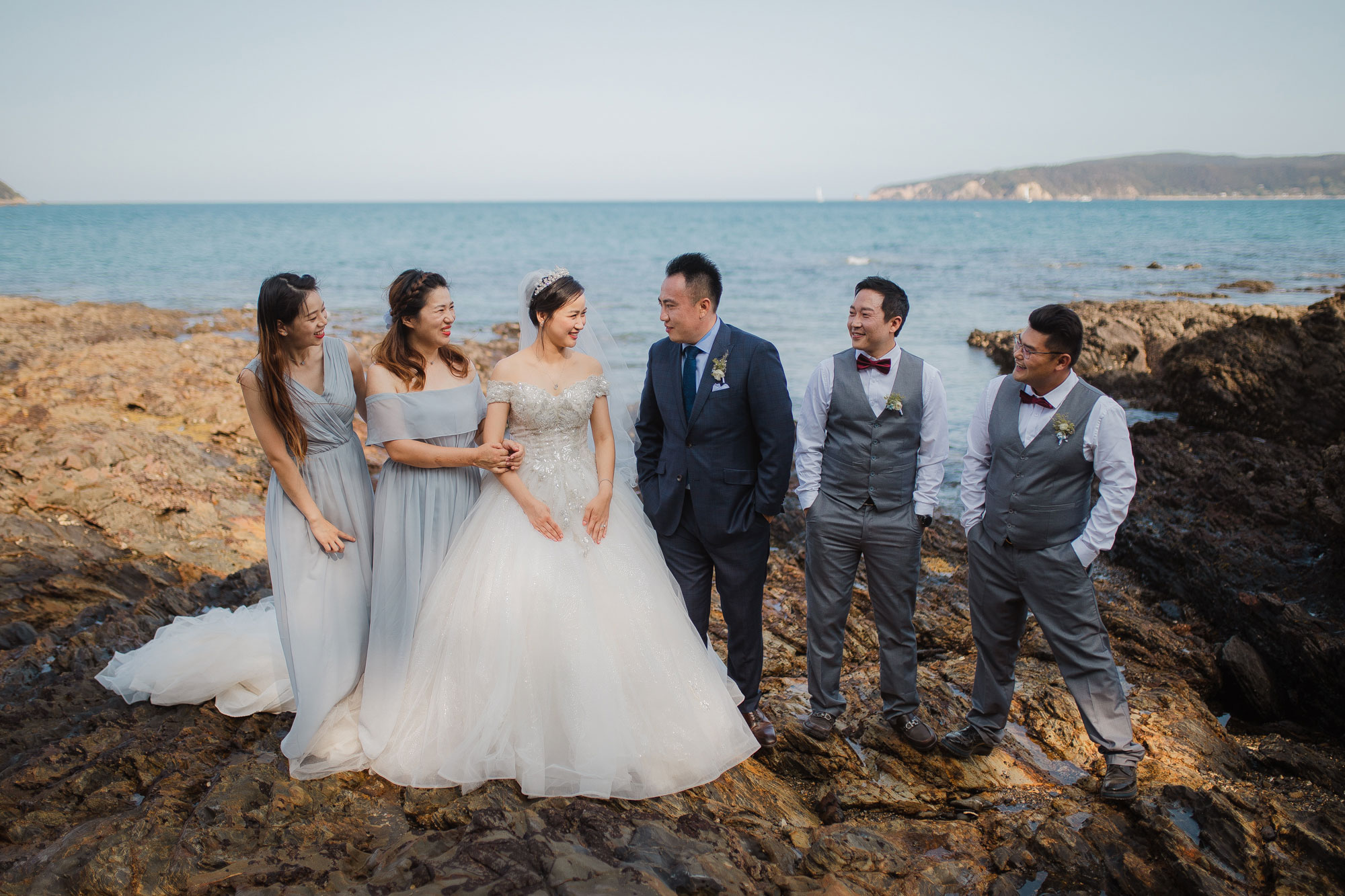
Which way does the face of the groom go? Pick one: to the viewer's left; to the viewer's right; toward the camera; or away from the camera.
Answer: to the viewer's left

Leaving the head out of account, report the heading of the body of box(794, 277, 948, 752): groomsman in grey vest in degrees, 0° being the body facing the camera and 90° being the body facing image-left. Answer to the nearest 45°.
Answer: approximately 0°

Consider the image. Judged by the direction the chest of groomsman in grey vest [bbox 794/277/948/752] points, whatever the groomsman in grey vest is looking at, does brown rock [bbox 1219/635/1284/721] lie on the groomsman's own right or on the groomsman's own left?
on the groomsman's own left

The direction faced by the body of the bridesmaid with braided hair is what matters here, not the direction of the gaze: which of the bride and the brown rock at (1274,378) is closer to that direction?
the bride

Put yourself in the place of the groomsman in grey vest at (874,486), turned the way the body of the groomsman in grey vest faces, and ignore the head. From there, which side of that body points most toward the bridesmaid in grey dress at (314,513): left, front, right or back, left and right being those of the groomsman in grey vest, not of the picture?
right

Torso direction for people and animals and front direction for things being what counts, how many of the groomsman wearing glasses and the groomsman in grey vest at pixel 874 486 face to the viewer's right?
0

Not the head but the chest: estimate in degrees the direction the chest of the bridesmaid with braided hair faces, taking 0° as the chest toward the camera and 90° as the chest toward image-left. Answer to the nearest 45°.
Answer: approximately 315°

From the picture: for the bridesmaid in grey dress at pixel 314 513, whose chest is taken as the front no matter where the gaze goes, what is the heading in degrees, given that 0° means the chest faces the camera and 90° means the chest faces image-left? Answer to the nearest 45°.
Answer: approximately 315°

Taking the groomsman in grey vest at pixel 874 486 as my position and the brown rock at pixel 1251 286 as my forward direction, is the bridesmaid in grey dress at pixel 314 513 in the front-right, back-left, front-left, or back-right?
back-left

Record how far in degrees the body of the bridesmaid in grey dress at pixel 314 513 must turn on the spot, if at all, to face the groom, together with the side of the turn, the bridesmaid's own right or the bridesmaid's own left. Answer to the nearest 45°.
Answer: approximately 45° to the bridesmaid's own left

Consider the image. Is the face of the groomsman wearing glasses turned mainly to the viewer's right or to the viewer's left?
to the viewer's left

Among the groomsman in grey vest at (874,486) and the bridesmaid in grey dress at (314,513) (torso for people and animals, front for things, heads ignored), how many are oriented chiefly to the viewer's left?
0
